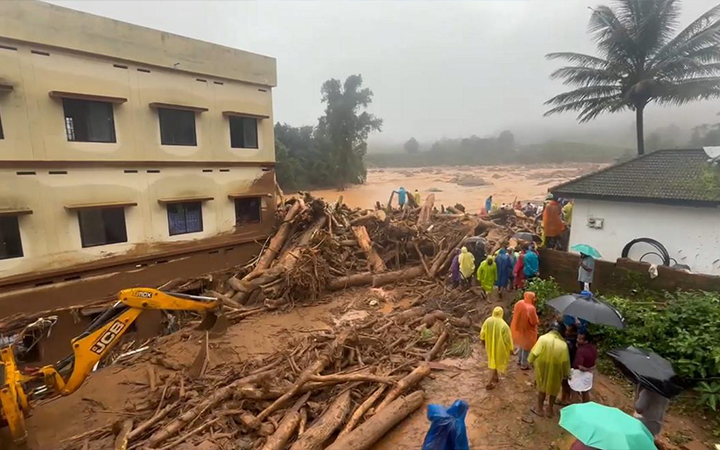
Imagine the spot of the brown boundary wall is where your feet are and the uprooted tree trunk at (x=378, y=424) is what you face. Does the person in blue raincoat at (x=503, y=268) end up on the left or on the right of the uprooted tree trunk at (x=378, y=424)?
right

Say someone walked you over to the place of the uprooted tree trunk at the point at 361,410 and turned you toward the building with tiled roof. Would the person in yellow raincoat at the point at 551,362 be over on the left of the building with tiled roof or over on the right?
right

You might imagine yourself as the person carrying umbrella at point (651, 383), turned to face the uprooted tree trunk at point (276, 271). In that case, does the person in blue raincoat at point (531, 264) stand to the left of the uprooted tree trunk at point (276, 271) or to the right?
right

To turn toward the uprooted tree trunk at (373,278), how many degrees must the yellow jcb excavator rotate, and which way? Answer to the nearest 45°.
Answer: approximately 180°

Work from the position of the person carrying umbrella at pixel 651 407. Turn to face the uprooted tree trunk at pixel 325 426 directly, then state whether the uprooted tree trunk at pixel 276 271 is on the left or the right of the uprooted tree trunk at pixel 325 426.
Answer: right

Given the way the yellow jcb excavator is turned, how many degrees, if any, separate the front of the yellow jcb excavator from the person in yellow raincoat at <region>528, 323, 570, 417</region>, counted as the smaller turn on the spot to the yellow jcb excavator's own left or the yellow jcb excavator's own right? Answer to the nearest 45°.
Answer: approximately 45° to the yellow jcb excavator's own right

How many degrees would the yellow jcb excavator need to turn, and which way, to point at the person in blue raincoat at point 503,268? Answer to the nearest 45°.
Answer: approximately 180°

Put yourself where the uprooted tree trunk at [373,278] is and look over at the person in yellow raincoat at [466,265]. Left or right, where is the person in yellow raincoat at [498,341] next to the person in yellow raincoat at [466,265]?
right
